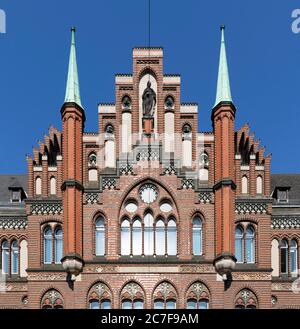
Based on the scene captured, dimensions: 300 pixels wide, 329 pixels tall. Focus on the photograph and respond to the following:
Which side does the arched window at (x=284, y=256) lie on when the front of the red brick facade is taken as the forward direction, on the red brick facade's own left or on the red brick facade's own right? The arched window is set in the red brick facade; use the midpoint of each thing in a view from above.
on the red brick facade's own left

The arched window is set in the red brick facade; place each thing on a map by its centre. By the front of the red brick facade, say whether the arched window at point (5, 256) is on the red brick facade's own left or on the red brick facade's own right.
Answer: on the red brick facade's own right

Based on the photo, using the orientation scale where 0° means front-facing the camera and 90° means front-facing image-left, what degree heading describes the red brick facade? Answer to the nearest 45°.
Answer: approximately 0°

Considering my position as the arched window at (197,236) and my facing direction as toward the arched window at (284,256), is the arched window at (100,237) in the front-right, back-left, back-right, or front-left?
back-left

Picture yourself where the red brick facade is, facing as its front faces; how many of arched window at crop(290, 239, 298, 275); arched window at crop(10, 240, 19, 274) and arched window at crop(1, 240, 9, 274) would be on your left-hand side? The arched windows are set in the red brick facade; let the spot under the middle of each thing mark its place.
1
